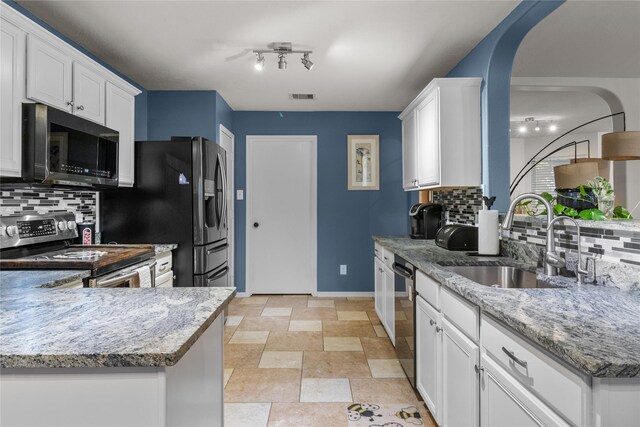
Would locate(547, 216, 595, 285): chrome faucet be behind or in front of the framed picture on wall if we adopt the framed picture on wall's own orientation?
in front

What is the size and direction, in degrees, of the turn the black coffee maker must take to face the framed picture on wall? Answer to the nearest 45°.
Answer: approximately 90° to its right

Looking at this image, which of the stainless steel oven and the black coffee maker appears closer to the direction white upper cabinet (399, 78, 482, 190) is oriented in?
the stainless steel oven

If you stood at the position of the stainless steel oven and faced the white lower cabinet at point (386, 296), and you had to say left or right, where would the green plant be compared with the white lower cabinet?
right

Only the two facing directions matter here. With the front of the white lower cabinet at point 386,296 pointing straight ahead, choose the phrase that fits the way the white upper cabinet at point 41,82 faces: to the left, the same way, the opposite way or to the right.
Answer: the opposite way

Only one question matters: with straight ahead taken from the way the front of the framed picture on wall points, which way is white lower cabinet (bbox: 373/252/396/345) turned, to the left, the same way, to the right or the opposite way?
to the right

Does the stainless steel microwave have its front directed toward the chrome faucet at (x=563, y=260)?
yes

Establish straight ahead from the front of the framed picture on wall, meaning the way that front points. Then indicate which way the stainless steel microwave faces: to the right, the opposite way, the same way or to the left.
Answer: to the left

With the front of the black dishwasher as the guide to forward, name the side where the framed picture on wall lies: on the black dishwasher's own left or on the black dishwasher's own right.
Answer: on the black dishwasher's own right

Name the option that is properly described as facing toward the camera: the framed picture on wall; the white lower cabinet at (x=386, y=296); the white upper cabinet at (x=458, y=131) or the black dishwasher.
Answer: the framed picture on wall

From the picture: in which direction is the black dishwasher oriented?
to the viewer's left

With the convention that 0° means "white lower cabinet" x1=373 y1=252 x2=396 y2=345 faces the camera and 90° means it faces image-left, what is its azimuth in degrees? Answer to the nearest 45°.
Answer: approximately 90°

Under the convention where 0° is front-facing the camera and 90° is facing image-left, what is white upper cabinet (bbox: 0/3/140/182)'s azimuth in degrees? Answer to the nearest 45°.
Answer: approximately 315°

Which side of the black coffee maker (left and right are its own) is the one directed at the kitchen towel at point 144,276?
front
